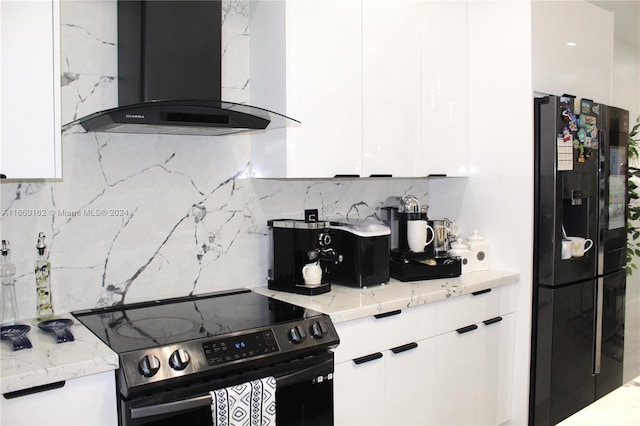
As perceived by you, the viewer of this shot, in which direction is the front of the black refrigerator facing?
facing the viewer and to the right of the viewer

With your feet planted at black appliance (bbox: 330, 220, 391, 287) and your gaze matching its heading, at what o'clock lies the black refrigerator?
The black refrigerator is roughly at 10 o'clock from the black appliance.

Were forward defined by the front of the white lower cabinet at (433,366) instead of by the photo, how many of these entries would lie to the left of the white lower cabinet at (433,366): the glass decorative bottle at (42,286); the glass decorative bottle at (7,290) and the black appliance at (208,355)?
0

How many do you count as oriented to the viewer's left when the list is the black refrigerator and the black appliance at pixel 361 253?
0

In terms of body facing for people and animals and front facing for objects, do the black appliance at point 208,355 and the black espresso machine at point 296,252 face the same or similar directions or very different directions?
same or similar directions

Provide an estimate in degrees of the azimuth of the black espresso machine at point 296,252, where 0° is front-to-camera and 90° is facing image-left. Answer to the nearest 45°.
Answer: approximately 315°

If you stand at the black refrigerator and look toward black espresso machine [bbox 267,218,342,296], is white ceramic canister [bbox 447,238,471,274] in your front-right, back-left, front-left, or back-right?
front-right

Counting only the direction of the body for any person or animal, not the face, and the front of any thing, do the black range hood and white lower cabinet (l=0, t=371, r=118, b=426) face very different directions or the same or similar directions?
same or similar directions

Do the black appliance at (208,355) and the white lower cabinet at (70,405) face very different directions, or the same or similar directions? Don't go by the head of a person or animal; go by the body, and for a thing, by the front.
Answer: same or similar directions

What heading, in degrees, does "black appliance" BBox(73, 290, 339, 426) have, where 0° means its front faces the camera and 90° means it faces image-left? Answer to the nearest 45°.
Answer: approximately 315°

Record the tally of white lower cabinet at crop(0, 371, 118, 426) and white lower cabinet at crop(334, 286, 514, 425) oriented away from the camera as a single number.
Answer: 0

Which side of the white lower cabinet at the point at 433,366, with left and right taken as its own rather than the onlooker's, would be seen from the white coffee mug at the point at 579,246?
left

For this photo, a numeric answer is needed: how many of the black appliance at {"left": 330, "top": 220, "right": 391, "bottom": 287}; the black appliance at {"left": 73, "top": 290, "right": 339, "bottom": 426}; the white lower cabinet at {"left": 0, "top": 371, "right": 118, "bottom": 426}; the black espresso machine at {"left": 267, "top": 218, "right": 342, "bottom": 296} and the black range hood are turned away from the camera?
0

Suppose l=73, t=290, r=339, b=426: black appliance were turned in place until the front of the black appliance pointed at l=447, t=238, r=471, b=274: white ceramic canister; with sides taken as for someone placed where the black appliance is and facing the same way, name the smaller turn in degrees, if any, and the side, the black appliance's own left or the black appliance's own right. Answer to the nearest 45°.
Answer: approximately 90° to the black appliance's own left

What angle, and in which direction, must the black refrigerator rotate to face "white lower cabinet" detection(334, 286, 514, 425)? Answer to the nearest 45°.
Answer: approximately 90° to its right
